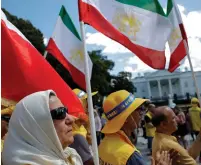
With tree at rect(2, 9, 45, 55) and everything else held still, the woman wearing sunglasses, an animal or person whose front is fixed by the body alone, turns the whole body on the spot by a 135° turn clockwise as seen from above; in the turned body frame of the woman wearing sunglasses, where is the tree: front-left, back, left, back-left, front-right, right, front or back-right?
back-right

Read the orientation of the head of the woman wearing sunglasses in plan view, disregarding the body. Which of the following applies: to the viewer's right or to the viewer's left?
to the viewer's right

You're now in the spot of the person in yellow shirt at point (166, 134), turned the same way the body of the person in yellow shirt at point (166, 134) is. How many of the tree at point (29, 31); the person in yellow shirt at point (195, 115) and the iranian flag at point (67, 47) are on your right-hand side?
0

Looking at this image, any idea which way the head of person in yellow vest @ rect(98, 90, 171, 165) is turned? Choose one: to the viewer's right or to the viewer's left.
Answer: to the viewer's right

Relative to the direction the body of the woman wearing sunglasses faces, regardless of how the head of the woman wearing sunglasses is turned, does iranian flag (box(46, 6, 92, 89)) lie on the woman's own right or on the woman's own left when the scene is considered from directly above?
on the woman's own left

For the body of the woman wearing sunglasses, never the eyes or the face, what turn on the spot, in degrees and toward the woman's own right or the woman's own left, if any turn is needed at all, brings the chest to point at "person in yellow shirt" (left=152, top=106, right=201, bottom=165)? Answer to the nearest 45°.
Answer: approximately 45° to the woman's own left

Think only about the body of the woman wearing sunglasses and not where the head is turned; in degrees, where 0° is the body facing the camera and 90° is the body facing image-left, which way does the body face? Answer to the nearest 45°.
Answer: approximately 270°
